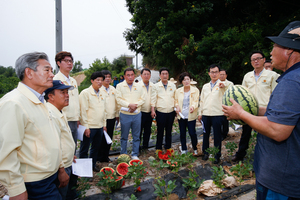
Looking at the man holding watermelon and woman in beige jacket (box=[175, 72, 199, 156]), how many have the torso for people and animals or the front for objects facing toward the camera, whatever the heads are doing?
1

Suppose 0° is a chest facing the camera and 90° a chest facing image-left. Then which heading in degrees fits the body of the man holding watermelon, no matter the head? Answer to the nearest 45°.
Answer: approximately 90°

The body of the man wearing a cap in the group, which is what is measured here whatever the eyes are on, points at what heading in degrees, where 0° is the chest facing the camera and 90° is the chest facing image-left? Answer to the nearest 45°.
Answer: approximately 270°

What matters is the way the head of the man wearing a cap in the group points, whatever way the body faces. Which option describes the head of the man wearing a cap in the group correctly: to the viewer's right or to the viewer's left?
to the viewer's right

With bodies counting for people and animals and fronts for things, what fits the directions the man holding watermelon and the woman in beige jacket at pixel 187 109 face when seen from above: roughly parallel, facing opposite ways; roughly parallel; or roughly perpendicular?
roughly perpendicular

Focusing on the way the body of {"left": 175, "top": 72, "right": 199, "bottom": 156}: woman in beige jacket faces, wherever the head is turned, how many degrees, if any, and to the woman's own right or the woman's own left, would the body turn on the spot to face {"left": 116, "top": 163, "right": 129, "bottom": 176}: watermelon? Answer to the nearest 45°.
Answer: approximately 45° to the woman's own right

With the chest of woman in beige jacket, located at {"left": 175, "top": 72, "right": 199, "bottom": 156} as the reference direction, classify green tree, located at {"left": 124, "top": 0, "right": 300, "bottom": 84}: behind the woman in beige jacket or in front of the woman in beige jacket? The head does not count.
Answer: behind

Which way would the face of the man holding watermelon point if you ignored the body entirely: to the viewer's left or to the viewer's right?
to the viewer's left

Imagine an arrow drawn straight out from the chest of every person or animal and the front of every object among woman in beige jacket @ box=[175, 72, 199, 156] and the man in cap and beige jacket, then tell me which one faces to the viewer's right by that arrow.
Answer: the man in cap and beige jacket

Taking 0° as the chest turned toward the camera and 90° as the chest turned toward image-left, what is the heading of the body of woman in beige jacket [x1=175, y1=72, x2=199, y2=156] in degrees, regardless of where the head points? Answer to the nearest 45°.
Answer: approximately 0°
